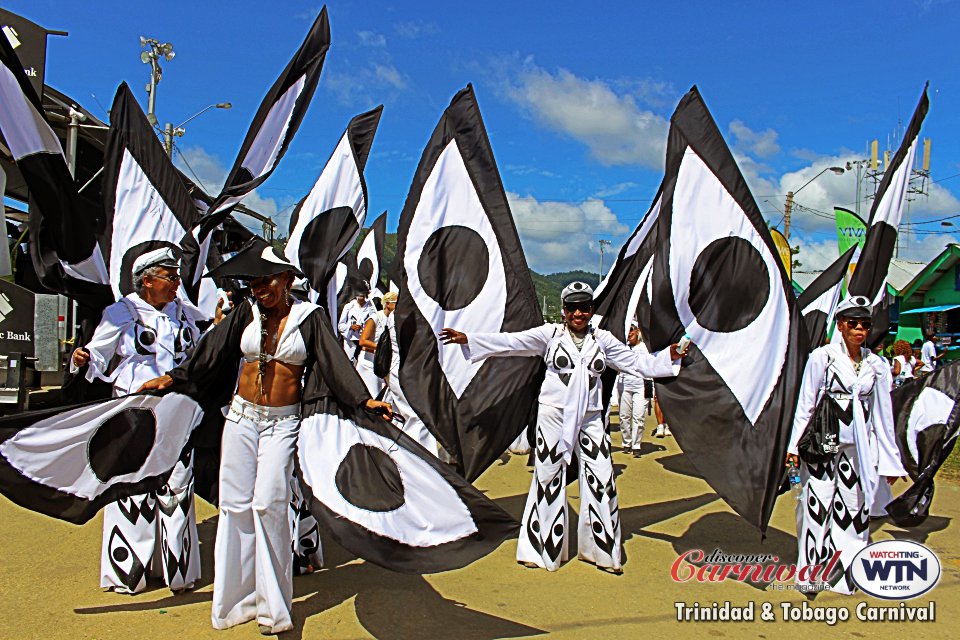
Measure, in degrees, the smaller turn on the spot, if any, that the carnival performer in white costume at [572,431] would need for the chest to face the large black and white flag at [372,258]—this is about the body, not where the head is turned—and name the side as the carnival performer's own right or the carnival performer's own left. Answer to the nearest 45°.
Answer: approximately 135° to the carnival performer's own right

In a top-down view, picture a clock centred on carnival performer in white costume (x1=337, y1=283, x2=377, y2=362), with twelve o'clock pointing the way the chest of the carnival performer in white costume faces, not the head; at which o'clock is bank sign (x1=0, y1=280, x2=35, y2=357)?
The bank sign is roughly at 3 o'clock from the carnival performer in white costume.

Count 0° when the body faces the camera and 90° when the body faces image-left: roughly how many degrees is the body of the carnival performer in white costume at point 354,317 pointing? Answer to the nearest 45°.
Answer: approximately 0°

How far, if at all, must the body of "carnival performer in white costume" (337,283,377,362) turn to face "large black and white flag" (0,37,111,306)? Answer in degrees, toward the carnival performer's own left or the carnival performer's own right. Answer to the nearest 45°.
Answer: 0° — they already face it

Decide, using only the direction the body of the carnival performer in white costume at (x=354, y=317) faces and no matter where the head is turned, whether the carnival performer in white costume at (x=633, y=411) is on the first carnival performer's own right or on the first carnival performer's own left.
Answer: on the first carnival performer's own left

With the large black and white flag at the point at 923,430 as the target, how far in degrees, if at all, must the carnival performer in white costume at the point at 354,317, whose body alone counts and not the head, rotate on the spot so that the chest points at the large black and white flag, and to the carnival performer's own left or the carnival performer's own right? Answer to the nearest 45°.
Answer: approximately 45° to the carnival performer's own left
